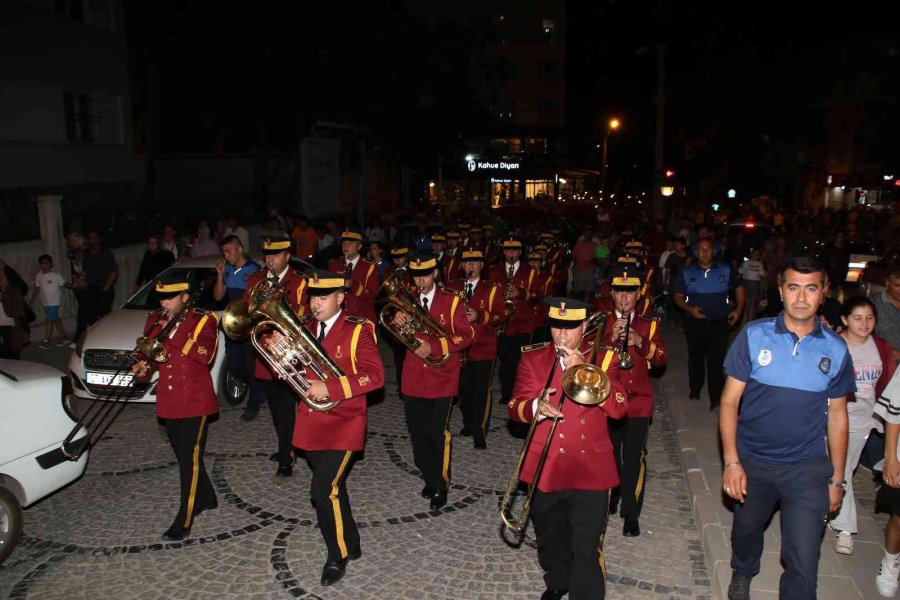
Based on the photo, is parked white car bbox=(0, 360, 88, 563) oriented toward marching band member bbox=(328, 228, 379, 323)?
no

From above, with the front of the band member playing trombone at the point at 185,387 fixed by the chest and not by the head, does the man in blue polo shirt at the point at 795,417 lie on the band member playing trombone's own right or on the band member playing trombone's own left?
on the band member playing trombone's own left

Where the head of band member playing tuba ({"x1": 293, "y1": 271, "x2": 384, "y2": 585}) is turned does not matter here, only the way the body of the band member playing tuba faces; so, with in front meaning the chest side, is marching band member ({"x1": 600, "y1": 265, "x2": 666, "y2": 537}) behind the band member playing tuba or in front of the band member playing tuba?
behind

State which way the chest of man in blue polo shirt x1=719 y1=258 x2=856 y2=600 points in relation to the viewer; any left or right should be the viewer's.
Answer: facing the viewer

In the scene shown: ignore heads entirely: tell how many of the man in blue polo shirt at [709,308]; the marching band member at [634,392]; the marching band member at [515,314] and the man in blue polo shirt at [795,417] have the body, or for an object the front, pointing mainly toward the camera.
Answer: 4

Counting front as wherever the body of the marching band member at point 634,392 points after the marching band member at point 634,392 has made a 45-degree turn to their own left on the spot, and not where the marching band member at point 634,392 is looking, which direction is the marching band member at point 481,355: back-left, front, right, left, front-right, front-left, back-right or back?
back

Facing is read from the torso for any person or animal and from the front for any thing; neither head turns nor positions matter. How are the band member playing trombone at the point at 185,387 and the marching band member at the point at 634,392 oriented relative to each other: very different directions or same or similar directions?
same or similar directions

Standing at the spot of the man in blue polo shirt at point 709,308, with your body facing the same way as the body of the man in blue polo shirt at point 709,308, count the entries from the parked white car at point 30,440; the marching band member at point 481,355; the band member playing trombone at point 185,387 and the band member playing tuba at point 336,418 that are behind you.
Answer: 0

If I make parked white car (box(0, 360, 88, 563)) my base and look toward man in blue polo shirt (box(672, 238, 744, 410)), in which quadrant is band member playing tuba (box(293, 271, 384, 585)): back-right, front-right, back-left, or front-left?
front-right

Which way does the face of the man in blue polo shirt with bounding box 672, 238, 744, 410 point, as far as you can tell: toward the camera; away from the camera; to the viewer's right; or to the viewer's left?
toward the camera

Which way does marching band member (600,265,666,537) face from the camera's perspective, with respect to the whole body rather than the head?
toward the camera

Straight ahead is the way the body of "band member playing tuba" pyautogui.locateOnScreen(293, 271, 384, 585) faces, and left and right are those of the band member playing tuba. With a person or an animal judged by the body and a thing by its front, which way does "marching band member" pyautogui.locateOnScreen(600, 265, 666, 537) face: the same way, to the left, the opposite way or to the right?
the same way

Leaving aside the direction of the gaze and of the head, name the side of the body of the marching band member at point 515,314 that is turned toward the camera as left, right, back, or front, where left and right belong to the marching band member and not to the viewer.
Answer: front

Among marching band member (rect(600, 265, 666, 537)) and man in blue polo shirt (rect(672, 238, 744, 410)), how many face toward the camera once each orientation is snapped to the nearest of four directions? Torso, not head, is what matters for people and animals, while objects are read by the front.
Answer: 2

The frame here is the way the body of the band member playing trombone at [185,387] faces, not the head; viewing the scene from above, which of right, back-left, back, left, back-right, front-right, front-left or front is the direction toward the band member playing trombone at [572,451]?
left

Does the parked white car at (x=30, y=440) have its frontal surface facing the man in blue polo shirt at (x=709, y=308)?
no

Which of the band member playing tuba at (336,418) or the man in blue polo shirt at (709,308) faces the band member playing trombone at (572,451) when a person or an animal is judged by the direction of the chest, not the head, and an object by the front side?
the man in blue polo shirt

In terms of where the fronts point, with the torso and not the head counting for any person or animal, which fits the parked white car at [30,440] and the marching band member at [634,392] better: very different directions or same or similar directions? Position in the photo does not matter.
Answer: same or similar directions

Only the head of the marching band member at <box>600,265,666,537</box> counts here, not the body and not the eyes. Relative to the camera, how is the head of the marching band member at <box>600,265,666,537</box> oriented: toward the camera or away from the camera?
toward the camera

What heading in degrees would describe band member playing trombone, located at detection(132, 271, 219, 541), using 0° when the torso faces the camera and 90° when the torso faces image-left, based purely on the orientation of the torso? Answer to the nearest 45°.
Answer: approximately 45°

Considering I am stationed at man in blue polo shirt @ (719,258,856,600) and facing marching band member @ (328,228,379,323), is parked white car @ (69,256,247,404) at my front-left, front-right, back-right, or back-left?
front-left

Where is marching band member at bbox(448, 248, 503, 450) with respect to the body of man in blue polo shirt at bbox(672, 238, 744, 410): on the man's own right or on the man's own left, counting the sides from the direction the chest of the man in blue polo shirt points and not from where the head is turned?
on the man's own right
